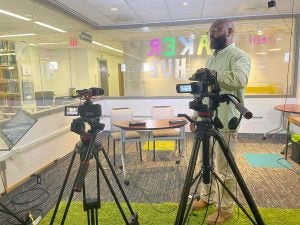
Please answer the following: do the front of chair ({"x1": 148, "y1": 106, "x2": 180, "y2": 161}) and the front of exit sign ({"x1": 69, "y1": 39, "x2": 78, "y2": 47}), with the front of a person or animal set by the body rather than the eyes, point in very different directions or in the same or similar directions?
same or similar directions

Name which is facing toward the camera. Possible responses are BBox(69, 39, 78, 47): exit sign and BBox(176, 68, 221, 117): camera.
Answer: the exit sign

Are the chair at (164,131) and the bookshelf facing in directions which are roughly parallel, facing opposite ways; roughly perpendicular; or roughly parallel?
roughly perpendicular

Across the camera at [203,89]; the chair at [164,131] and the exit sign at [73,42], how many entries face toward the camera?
2

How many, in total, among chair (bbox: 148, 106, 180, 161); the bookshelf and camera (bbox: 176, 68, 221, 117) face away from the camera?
1

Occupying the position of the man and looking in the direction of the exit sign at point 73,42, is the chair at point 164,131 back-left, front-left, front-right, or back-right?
front-right

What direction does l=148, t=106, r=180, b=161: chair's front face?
toward the camera

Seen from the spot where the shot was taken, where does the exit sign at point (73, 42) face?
facing the viewer

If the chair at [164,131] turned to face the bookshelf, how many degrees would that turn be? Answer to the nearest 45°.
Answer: approximately 90° to its right

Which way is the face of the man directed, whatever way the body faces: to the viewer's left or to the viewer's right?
to the viewer's left

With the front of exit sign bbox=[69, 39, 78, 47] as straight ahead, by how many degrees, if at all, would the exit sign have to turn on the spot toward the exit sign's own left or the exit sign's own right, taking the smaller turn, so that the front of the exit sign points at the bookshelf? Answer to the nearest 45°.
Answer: approximately 45° to the exit sign's own right

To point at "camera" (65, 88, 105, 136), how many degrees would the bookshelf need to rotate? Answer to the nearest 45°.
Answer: approximately 45° to its right

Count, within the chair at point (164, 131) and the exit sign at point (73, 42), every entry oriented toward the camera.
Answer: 2

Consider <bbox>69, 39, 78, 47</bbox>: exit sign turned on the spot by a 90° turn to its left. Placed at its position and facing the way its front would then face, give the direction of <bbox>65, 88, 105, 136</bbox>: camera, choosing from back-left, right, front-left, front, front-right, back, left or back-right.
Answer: right
